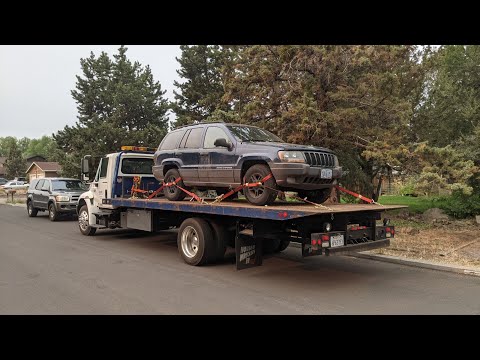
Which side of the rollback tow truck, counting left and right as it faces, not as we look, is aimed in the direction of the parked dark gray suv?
front

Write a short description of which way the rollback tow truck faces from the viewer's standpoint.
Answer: facing away from the viewer and to the left of the viewer

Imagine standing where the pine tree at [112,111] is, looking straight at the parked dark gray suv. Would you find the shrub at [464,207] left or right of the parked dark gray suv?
left

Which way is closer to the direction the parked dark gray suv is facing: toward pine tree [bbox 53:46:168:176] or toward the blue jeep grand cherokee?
the blue jeep grand cherokee

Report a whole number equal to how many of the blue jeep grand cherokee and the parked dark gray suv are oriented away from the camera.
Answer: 0

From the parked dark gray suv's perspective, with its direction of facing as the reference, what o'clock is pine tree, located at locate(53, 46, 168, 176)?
The pine tree is roughly at 8 o'clock from the parked dark gray suv.

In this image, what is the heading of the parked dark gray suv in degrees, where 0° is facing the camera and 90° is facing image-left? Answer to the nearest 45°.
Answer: approximately 315°

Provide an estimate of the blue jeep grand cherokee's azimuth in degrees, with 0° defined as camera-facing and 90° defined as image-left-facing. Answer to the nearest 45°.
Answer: approximately 315°

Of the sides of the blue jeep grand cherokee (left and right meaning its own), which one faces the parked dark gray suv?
back

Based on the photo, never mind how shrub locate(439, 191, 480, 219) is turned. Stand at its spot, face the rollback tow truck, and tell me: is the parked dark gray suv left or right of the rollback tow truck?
right

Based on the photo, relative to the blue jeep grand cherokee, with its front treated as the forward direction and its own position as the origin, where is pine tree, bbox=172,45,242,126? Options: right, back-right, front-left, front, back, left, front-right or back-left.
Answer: back-left

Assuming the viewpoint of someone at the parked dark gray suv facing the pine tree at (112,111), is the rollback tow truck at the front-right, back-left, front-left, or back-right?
back-right
